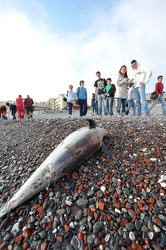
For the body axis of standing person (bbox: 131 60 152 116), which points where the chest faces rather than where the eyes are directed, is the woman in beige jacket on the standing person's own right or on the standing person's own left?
on the standing person's own right

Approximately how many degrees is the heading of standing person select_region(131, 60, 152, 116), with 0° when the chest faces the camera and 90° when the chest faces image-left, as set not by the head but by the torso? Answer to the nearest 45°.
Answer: approximately 45°

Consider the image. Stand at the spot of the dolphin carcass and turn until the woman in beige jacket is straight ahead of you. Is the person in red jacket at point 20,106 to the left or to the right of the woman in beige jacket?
left

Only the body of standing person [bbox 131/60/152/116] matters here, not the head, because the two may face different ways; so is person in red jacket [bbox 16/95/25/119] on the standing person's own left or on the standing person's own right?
on the standing person's own right
